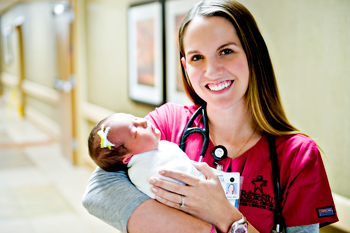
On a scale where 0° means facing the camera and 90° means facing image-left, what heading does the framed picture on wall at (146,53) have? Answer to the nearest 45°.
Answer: approximately 45°

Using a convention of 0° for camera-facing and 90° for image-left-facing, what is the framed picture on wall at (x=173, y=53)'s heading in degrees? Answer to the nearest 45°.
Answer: approximately 45°

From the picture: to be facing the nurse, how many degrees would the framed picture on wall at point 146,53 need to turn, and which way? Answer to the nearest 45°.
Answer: approximately 45° to its left

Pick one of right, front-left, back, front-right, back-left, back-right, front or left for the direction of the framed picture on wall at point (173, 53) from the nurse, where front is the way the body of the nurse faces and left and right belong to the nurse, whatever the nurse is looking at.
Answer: back

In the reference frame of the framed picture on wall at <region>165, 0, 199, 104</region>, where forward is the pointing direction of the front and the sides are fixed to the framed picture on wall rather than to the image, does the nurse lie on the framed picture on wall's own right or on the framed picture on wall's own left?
on the framed picture on wall's own left

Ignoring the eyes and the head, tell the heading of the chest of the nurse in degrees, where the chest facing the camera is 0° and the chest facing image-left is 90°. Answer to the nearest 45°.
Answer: approximately 0°

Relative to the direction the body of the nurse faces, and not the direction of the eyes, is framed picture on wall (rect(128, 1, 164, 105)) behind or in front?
behind
